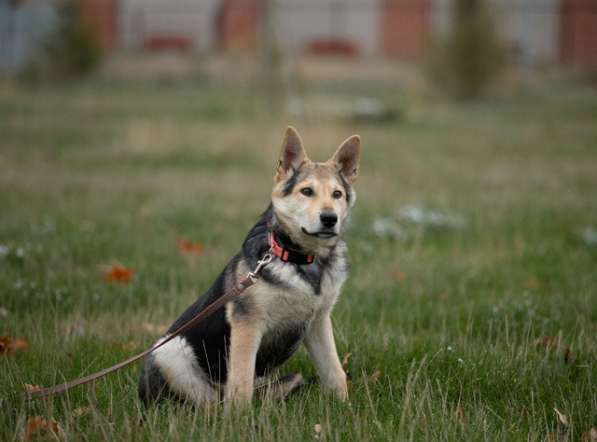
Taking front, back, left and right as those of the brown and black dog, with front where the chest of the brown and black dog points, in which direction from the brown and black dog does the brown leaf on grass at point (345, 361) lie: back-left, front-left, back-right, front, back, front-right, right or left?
left

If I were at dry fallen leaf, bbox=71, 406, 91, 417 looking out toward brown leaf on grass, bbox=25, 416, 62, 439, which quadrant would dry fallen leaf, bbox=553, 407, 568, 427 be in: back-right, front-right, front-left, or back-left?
back-left

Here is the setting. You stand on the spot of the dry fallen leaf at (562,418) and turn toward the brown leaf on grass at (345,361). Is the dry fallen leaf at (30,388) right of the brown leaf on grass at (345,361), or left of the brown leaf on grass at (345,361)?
left

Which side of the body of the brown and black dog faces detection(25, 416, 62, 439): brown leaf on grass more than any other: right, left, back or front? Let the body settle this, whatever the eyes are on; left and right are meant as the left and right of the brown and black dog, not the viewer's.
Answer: right

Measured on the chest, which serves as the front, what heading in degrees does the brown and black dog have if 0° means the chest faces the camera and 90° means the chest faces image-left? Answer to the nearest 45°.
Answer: approximately 315°

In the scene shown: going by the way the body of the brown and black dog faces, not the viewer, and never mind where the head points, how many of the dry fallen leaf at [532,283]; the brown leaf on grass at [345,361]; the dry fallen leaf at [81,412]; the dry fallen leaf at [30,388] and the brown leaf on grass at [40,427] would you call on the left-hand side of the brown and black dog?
2

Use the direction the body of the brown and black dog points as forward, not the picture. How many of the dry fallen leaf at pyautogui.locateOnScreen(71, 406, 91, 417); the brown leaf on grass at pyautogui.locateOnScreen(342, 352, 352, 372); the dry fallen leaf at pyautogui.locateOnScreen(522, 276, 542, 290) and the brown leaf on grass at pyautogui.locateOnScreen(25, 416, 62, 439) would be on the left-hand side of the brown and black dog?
2

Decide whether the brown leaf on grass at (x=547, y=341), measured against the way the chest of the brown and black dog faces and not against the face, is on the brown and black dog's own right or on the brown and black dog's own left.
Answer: on the brown and black dog's own left

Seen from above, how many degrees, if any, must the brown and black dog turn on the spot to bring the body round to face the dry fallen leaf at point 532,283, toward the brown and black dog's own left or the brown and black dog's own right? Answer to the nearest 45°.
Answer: approximately 90° to the brown and black dog's own left

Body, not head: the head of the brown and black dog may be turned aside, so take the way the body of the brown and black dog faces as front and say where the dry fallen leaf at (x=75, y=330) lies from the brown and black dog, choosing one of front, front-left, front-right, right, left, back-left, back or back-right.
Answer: back

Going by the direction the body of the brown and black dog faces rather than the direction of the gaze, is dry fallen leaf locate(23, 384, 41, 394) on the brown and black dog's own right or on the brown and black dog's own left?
on the brown and black dog's own right
